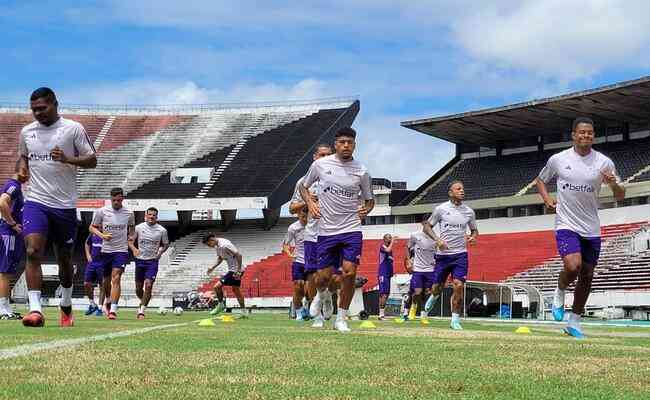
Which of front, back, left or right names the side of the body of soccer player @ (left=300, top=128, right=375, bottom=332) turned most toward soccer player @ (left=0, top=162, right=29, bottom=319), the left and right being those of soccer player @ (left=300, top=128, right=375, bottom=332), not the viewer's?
right

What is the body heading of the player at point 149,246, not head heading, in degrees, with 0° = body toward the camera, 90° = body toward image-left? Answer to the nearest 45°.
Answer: approximately 0°

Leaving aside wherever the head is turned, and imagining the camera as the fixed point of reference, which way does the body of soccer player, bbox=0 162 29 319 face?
to the viewer's right

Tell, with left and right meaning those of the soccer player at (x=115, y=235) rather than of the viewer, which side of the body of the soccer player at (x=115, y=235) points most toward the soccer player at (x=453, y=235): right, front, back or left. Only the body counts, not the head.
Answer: left

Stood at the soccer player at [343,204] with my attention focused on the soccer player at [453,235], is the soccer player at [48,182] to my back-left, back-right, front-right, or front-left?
back-left

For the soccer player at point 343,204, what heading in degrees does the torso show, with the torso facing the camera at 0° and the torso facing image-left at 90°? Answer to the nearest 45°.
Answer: approximately 0°

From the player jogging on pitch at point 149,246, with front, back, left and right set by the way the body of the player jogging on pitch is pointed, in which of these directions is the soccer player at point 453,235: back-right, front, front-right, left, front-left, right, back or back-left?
front-left
